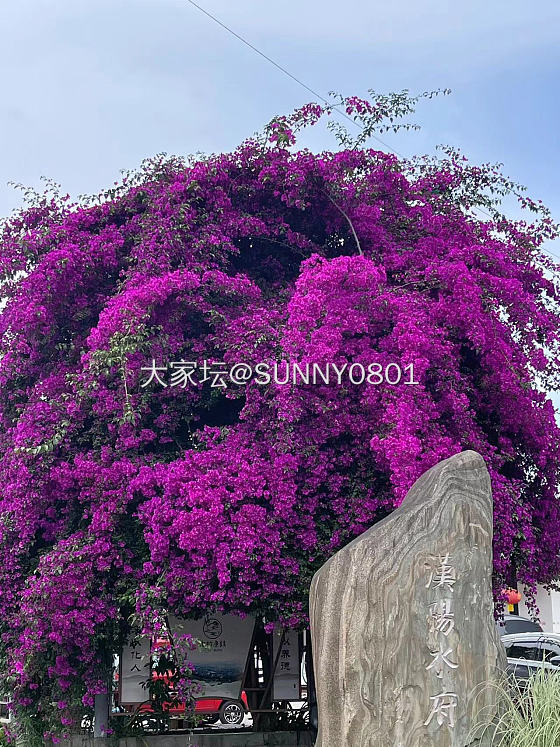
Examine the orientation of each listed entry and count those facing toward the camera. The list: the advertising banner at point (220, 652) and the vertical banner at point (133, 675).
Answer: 2

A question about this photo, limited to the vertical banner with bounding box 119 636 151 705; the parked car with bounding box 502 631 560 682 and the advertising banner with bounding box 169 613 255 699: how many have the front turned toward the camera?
2

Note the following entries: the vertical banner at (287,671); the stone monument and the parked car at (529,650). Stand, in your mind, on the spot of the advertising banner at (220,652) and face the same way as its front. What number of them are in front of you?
1

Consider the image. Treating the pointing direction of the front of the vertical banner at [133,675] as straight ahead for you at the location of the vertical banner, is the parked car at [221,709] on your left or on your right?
on your left

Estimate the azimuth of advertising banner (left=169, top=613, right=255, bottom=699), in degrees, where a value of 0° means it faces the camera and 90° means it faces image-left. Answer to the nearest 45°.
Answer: approximately 0°
